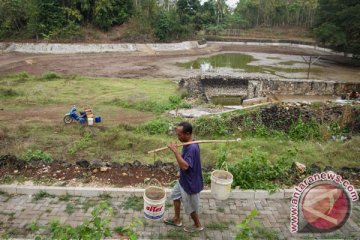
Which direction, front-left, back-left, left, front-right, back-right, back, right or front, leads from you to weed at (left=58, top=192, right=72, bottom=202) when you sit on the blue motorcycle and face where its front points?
left

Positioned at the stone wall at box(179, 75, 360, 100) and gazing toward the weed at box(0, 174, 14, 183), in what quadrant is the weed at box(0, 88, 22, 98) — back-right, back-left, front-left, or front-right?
front-right

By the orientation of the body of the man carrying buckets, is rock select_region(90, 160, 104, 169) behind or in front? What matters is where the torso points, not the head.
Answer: in front

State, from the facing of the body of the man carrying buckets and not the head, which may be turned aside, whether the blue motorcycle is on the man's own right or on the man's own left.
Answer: on the man's own right

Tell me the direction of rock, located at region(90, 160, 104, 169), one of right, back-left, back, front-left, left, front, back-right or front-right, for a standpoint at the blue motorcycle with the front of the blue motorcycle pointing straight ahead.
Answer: left

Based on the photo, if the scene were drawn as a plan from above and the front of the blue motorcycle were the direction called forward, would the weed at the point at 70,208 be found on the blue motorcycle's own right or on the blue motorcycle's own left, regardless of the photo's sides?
on the blue motorcycle's own left

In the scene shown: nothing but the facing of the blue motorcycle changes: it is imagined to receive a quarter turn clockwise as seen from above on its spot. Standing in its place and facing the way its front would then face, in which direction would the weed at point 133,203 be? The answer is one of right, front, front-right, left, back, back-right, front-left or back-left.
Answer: back

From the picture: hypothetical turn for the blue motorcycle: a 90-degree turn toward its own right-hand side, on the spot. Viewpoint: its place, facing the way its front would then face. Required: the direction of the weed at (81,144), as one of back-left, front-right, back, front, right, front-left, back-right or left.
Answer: back

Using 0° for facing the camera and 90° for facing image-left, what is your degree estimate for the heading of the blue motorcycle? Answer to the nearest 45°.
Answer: approximately 90°

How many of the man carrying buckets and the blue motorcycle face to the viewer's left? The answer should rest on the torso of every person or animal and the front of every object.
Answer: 2

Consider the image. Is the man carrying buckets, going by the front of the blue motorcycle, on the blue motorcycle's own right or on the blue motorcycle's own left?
on the blue motorcycle's own left

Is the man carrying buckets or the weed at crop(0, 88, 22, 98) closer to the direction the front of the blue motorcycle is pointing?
the weed

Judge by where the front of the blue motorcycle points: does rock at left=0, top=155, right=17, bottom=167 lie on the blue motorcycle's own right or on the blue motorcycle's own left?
on the blue motorcycle's own left
